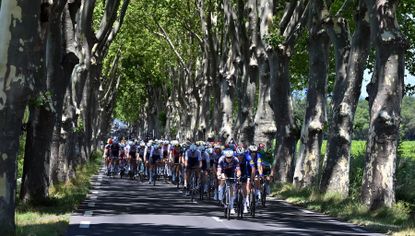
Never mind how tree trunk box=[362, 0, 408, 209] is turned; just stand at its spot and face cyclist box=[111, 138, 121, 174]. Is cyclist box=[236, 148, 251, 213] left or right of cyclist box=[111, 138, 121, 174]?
left

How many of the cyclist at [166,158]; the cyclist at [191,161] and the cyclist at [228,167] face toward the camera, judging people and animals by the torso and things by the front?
3

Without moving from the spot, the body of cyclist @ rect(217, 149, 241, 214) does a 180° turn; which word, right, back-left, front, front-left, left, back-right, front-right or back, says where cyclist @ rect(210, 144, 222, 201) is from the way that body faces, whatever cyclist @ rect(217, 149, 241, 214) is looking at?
front

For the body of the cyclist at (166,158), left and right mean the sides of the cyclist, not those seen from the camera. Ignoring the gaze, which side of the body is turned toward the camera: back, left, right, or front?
front

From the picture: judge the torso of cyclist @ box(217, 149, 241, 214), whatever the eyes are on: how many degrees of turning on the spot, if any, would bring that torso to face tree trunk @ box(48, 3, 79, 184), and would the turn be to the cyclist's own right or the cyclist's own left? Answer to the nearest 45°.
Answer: approximately 90° to the cyclist's own right

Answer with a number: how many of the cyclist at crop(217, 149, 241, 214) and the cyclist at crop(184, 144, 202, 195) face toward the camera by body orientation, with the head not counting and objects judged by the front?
2

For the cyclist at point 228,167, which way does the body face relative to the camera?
toward the camera

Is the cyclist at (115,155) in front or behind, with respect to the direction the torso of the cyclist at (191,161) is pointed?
behind

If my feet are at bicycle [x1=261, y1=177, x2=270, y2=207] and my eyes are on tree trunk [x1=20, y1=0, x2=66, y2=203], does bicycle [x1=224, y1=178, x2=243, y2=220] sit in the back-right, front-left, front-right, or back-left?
front-left
